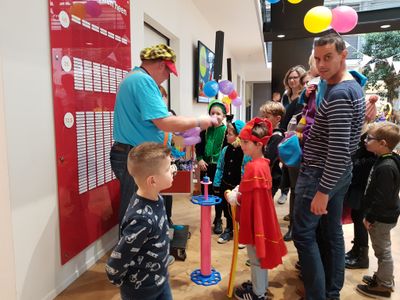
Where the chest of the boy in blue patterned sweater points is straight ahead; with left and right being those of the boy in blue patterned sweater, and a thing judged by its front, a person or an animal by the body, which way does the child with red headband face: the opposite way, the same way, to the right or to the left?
the opposite way

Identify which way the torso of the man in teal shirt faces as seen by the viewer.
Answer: to the viewer's right

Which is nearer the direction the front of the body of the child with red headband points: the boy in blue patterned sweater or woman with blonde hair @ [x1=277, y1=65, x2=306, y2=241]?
the boy in blue patterned sweater

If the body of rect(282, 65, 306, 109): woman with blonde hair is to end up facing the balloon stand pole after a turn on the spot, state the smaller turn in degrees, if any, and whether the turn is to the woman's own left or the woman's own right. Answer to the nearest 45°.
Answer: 0° — they already face it

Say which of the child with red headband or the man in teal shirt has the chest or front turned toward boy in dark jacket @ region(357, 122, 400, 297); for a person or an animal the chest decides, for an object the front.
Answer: the man in teal shirt

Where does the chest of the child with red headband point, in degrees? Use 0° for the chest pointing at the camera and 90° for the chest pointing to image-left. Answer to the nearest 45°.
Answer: approximately 90°

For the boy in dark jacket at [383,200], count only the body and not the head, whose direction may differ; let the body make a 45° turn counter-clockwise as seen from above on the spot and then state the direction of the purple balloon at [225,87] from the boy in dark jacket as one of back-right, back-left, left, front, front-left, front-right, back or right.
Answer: right

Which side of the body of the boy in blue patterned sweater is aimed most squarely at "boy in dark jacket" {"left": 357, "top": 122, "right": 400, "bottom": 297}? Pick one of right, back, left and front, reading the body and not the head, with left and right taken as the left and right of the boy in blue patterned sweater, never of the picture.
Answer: front

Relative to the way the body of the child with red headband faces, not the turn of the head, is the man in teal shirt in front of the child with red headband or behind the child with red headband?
in front

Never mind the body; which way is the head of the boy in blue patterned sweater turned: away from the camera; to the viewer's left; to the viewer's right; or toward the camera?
to the viewer's right
